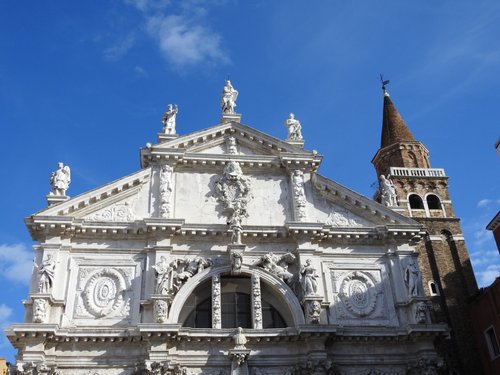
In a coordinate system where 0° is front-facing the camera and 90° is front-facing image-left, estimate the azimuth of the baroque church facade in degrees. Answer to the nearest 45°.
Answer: approximately 0°

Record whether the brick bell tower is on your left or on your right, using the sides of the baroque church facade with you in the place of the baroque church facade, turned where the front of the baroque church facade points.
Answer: on your left
